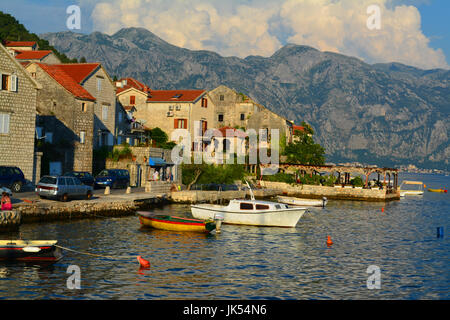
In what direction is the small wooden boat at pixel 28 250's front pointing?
to the viewer's right

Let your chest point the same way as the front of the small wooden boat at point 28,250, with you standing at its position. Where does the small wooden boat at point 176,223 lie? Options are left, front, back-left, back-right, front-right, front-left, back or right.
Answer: front-left

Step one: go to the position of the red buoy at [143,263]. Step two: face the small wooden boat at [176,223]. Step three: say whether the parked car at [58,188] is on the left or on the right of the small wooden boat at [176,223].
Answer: left

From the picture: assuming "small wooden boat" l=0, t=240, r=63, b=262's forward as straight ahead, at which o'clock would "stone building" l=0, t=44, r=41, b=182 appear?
The stone building is roughly at 9 o'clock from the small wooden boat.

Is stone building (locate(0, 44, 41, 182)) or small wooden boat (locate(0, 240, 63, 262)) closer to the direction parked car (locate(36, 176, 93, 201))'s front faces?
the stone building
